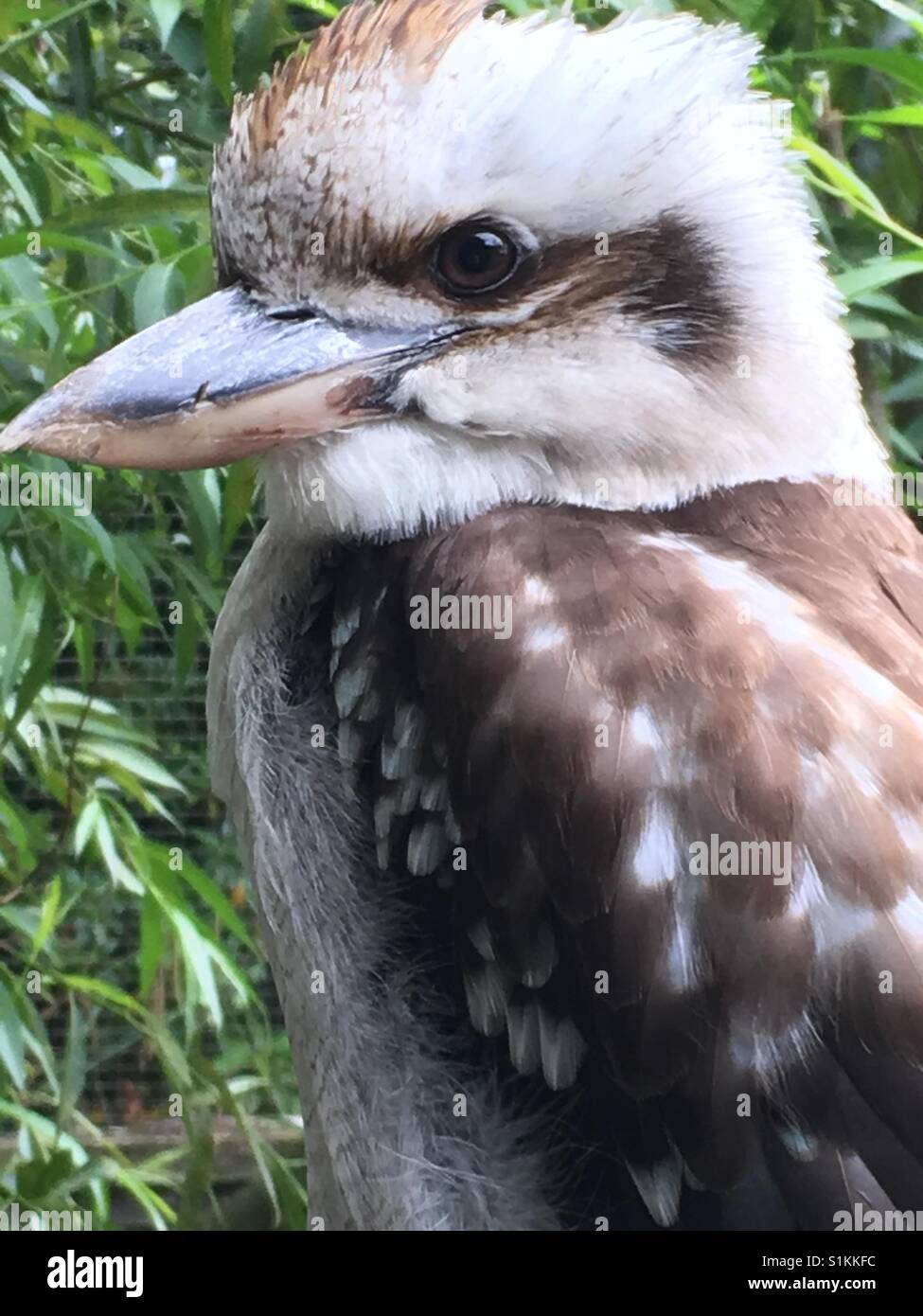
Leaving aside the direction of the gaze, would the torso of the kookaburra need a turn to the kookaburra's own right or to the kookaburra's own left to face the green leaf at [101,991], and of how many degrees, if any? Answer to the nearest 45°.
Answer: approximately 45° to the kookaburra's own right

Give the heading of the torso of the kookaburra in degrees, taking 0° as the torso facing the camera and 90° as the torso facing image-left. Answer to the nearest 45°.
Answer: approximately 90°
